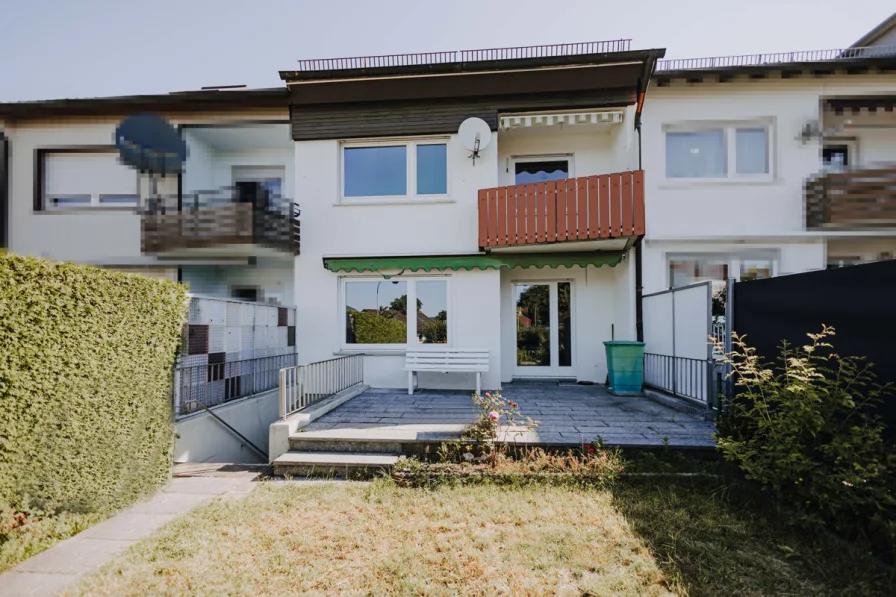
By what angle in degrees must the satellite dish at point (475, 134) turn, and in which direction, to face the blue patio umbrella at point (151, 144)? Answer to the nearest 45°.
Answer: approximately 90° to its right

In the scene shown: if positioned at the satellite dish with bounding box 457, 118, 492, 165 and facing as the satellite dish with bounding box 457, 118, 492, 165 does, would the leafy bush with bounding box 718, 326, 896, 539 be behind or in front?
in front

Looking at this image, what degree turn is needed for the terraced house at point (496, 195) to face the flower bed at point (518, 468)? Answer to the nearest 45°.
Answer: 0° — it already faces it

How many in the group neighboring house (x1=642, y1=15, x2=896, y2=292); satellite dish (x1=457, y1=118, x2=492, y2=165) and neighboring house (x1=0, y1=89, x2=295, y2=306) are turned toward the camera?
3

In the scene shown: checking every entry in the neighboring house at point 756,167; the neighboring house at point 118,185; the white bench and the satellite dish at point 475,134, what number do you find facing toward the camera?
4

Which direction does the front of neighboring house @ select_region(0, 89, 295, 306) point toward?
toward the camera

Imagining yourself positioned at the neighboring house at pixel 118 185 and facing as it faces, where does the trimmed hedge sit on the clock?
The trimmed hedge is roughly at 12 o'clock from the neighboring house.

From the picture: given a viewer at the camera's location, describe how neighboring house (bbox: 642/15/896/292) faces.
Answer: facing the viewer

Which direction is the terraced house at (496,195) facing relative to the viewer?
toward the camera
